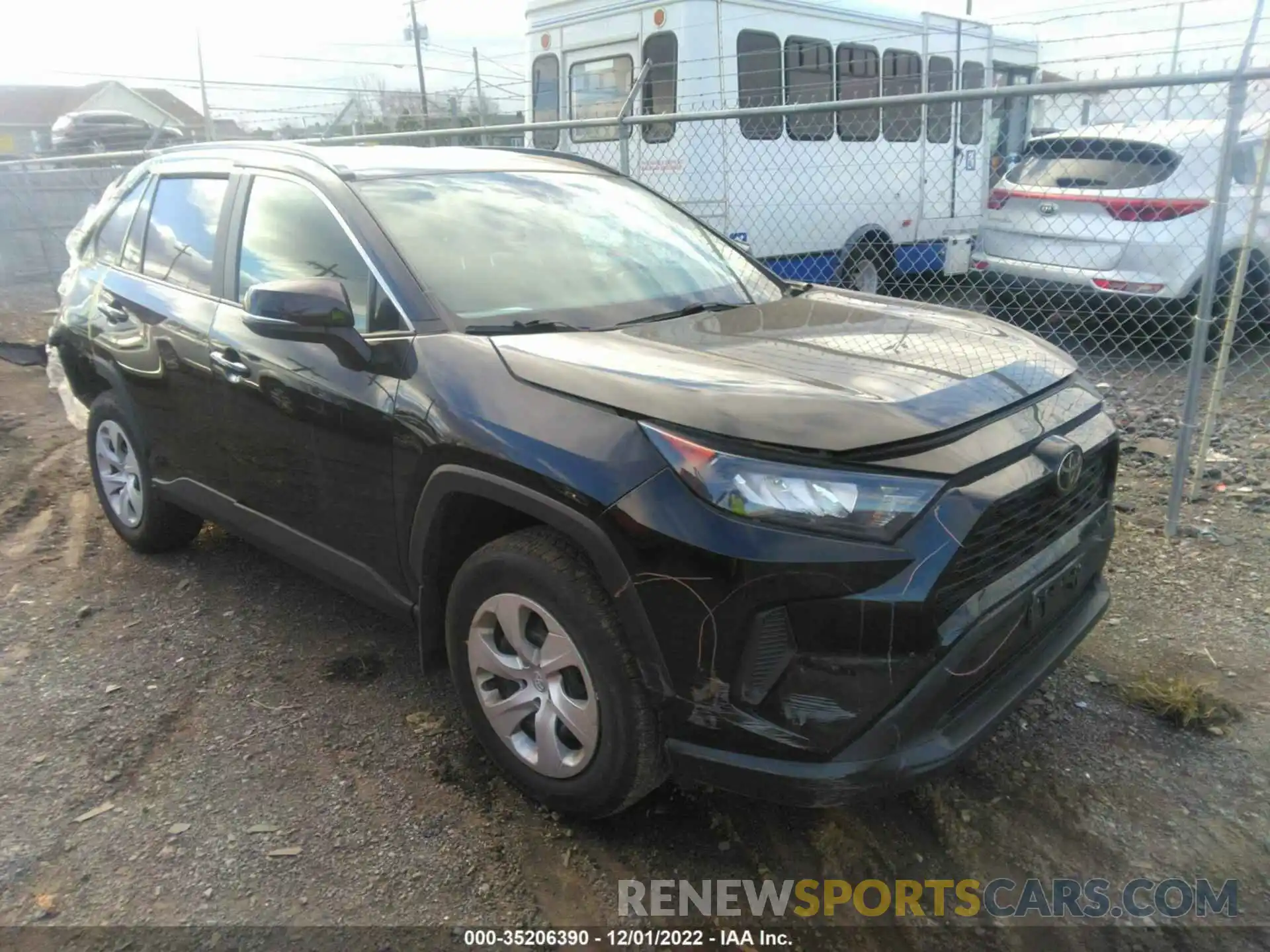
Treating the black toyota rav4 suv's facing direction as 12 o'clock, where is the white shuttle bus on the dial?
The white shuttle bus is roughly at 8 o'clock from the black toyota rav4 suv.

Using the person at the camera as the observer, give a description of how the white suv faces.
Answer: facing away from the viewer and to the right of the viewer

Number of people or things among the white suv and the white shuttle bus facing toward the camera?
0

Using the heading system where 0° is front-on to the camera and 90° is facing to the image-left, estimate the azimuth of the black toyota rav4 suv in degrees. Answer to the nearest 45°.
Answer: approximately 315°

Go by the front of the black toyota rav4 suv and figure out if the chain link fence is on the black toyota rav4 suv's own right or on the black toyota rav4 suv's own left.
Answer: on the black toyota rav4 suv's own left
